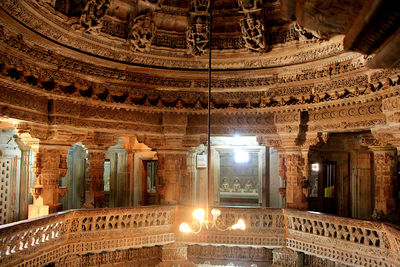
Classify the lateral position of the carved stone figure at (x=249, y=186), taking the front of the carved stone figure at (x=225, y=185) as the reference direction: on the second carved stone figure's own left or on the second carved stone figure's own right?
on the second carved stone figure's own left

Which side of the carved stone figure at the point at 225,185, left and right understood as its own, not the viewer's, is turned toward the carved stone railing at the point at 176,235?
front

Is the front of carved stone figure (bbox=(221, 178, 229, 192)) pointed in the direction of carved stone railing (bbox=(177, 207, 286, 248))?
yes

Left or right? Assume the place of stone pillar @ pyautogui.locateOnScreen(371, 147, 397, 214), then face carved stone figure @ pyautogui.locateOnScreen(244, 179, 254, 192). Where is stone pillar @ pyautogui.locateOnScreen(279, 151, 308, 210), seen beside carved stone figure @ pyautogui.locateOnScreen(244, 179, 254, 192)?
left

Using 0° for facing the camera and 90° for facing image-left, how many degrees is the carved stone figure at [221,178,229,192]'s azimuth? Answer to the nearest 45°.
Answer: approximately 0°

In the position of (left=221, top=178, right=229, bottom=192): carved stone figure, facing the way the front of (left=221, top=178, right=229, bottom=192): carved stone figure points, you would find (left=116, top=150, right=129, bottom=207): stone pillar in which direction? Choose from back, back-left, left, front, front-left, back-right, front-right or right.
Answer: front-right

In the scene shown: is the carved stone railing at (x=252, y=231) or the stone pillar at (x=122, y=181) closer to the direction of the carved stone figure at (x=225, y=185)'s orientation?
the carved stone railing

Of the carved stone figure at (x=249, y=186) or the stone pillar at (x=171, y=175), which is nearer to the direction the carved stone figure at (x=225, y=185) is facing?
the stone pillar

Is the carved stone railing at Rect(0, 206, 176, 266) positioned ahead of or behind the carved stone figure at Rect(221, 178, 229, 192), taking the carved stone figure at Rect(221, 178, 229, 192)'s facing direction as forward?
ahead

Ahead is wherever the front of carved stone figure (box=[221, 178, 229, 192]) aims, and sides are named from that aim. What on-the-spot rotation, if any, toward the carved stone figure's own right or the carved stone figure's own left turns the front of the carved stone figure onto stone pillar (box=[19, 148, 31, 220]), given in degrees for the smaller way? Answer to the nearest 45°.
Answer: approximately 45° to the carved stone figure's own right

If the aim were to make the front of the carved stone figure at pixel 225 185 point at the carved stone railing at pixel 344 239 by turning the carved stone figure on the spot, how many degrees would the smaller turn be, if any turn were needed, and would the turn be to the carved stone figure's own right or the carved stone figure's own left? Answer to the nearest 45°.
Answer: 0° — it already faces it
